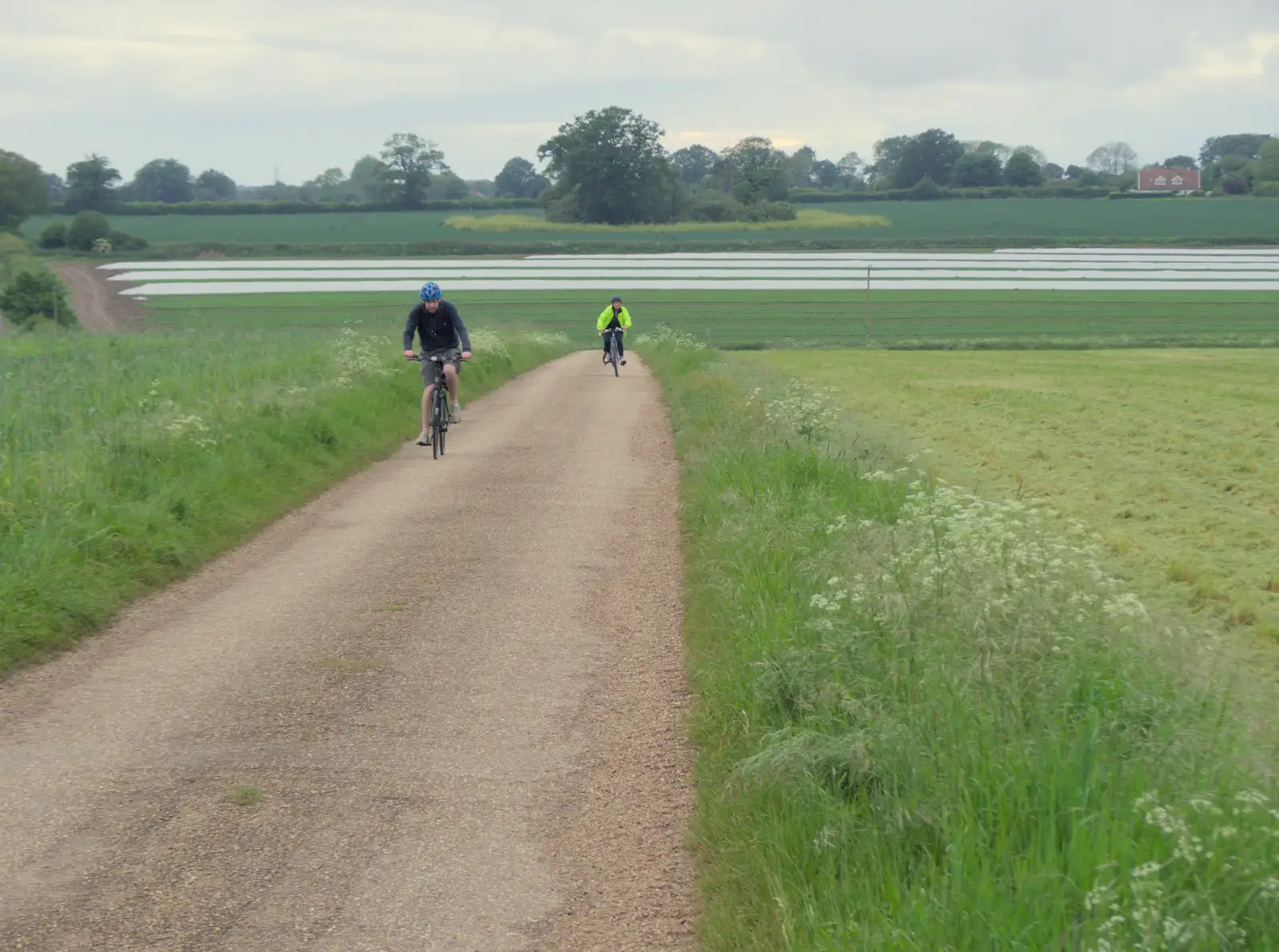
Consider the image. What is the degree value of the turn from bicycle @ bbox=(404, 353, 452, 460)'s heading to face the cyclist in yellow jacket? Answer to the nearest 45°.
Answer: approximately 180°

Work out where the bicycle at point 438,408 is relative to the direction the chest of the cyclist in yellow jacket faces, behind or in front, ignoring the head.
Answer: in front

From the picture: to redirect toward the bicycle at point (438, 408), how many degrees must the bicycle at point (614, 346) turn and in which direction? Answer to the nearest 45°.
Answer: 0° — it already faces it

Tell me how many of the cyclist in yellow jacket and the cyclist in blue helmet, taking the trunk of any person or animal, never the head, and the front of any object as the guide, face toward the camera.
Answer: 2

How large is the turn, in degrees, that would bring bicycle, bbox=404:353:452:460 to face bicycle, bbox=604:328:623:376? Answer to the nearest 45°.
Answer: approximately 180°

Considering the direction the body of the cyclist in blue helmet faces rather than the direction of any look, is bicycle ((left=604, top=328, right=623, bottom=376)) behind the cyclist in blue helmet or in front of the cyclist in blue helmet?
behind

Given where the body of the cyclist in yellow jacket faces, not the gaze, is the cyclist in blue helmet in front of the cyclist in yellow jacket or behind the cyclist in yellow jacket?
in front

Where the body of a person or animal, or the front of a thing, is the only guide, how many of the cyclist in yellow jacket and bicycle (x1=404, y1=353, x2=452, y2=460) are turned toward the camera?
2
